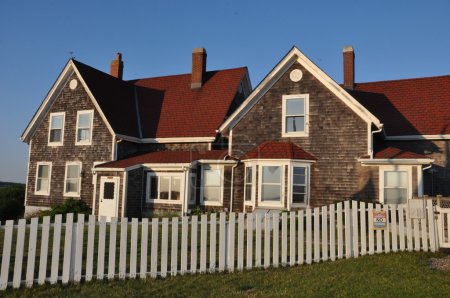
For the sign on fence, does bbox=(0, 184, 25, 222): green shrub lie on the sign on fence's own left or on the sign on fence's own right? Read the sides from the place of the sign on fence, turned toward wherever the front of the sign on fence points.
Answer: on the sign on fence's own right

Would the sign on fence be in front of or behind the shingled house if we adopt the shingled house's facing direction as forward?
in front

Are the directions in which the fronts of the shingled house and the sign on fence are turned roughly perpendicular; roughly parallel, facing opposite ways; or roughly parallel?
roughly parallel

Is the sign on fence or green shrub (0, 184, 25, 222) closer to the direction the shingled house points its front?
the sign on fence

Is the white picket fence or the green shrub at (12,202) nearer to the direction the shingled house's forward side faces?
the white picket fence

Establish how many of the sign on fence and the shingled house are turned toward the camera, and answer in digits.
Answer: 2

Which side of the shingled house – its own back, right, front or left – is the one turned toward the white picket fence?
front

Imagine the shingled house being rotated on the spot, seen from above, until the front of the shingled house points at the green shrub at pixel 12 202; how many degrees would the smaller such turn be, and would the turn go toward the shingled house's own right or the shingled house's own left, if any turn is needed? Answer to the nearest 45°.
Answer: approximately 135° to the shingled house's own right

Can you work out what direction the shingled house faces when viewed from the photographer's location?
facing the viewer

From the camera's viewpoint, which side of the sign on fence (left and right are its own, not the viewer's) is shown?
front

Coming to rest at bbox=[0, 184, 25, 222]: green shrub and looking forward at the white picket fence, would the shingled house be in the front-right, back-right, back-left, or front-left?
front-left
